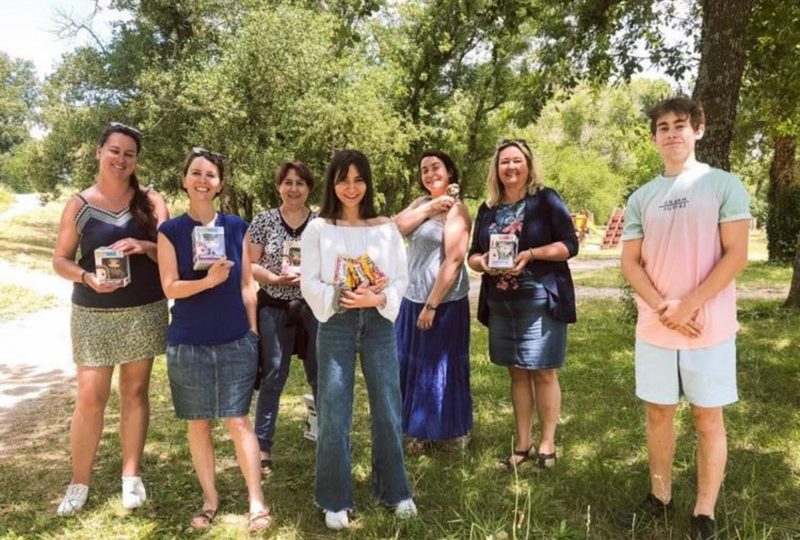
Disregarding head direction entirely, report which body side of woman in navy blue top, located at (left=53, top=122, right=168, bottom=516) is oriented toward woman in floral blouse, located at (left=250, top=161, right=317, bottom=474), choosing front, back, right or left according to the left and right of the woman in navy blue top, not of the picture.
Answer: left

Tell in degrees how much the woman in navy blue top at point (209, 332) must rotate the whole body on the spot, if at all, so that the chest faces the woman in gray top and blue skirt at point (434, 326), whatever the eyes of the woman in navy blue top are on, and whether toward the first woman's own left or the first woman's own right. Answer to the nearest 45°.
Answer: approximately 90° to the first woman's own left

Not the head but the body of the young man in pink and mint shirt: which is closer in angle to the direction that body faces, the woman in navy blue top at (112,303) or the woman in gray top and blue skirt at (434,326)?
the woman in navy blue top

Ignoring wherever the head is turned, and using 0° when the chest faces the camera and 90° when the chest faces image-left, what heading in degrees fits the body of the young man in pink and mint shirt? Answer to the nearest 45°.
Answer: approximately 0°

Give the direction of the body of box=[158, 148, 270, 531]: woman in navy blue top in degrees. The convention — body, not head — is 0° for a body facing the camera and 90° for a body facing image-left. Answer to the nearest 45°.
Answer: approximately 0°

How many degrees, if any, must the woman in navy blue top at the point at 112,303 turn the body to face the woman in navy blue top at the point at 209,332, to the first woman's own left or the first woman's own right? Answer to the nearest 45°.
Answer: approximately 45° to the first woman's own left
